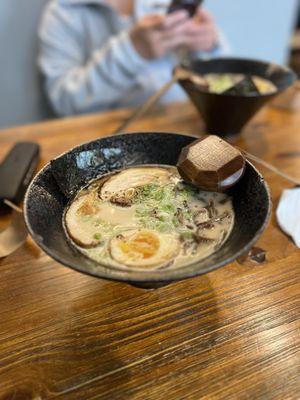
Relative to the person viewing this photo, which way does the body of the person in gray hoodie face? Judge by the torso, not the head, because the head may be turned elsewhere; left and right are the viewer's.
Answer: facing the viewer and to the right of the viewer

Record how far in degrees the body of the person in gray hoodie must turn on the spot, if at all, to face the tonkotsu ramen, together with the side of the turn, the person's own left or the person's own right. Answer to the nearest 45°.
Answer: approximately 45° to the person's own right

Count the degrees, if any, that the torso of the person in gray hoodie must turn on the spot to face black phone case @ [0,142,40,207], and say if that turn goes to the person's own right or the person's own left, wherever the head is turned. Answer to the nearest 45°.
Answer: approximately 45° to the person's own right

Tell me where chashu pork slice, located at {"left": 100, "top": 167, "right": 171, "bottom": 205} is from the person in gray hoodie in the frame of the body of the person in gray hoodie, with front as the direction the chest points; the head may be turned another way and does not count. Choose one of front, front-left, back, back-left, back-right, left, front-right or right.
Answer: front-right

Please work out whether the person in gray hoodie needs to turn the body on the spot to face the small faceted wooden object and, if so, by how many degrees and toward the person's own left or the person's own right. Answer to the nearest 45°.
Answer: approximately 45° to the person's own right
